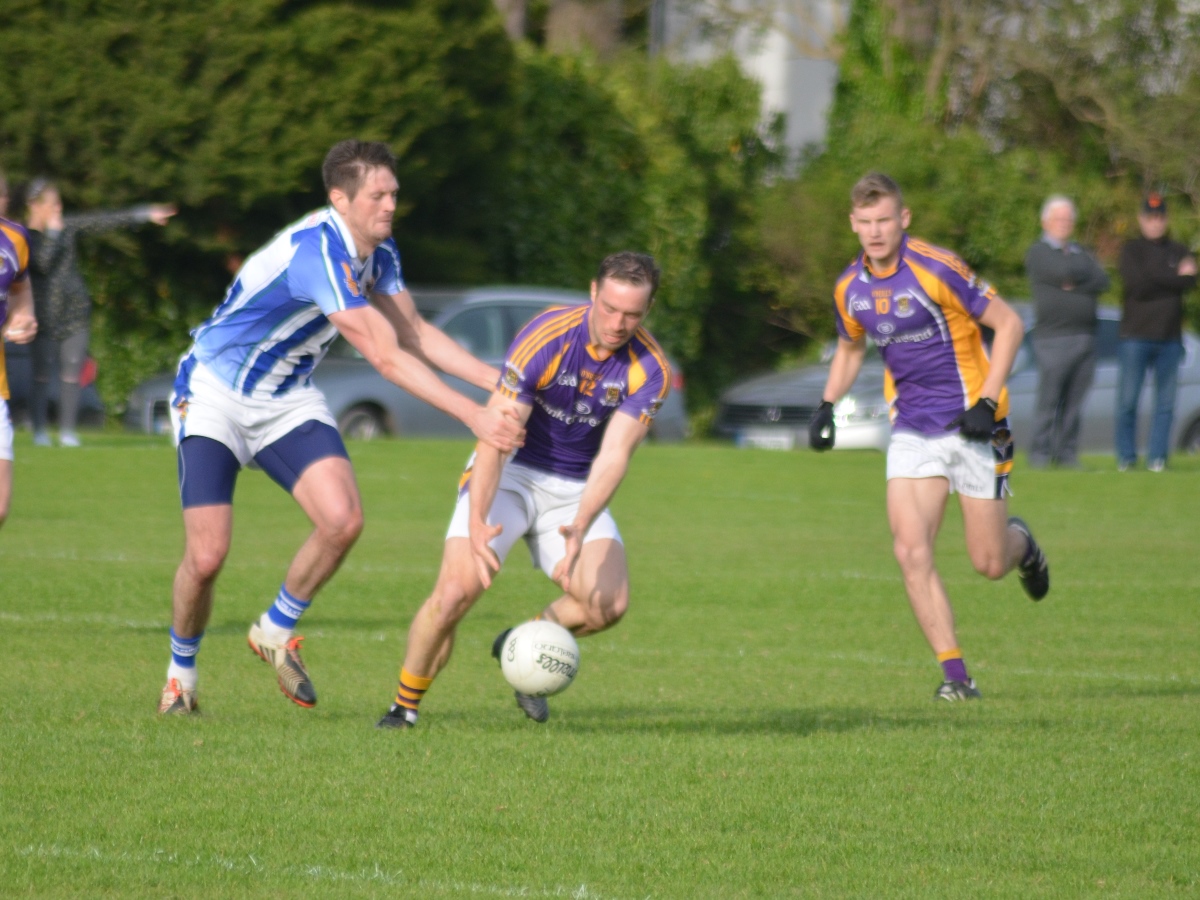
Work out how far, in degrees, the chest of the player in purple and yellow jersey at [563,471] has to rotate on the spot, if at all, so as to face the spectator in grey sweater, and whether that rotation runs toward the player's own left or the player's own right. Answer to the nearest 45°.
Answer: approximately 135° to the player's own left

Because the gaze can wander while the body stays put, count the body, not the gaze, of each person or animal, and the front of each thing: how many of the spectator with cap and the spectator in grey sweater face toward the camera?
2

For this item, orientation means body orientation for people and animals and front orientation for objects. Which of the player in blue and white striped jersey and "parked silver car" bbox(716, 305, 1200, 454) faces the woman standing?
the parked silver car

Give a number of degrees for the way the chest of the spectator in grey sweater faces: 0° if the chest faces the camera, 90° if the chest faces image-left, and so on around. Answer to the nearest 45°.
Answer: approximately 0°

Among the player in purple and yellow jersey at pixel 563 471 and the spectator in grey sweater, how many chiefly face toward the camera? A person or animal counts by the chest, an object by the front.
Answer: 2

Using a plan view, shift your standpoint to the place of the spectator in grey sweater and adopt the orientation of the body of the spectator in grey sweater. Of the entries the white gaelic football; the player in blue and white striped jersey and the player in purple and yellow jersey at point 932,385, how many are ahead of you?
3

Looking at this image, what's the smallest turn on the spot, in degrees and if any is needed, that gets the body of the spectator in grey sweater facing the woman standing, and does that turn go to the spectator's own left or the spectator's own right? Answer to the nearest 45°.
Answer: approximately 90° to the spectator's own right

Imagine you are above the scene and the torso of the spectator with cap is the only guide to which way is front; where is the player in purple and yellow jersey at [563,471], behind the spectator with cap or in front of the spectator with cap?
in front

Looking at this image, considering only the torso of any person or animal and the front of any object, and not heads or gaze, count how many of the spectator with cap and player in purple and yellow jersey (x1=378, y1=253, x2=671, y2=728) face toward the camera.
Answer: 2

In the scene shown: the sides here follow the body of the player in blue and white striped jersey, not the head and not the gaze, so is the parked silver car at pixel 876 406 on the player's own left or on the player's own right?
on the player's own left

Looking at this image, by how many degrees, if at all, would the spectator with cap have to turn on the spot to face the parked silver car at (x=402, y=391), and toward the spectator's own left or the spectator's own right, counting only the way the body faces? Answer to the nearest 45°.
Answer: approximately 90° to the spectator's own right

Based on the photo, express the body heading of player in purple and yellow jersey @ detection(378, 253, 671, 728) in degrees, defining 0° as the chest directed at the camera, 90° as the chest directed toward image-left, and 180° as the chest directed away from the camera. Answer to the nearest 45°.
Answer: approximately 0°
